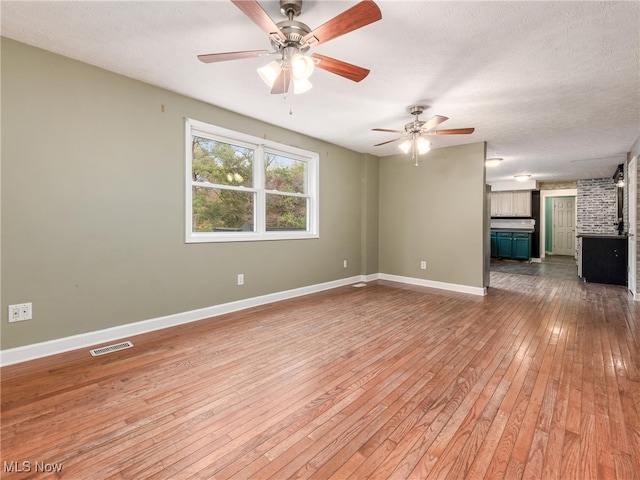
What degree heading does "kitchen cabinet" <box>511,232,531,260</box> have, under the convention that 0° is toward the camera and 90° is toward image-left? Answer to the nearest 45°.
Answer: approximately 0°

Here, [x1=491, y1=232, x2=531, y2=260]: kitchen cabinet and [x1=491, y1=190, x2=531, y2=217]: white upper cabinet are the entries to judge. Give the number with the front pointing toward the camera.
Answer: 2

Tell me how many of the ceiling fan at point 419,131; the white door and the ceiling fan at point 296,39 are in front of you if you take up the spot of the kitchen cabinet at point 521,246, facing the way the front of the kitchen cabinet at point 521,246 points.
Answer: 2

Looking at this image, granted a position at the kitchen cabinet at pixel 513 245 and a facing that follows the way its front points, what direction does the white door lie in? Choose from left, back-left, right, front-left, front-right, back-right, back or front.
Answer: back-left

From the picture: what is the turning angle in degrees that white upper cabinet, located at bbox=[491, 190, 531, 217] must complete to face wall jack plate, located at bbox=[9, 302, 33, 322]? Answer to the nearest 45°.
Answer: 0° — it already faces it

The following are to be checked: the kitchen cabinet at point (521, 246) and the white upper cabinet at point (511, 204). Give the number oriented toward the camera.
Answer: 2

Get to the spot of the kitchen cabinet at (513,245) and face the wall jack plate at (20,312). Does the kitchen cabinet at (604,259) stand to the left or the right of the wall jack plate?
left
